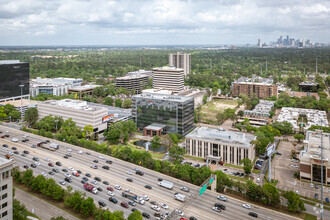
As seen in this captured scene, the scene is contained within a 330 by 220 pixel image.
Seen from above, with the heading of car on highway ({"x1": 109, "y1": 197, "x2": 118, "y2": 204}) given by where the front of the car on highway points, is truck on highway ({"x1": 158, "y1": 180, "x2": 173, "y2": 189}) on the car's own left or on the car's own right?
on the car's own left

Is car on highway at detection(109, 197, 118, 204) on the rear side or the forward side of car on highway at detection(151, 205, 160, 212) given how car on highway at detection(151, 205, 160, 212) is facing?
on the rear side

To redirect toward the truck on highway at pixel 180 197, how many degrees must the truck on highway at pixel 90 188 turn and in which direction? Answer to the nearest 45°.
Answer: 0° — it already faces it

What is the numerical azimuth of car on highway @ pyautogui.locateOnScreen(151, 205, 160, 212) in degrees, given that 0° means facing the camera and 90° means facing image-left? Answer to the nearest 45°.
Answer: approximately 315°

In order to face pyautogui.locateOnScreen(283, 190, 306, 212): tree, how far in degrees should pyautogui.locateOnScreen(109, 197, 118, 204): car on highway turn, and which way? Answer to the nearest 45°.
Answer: approximately 45° to its left

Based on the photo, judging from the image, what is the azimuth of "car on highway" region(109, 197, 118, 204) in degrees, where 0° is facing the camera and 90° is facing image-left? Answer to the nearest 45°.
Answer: approximately 315°

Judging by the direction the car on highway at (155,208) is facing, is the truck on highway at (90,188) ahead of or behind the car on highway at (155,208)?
behind
